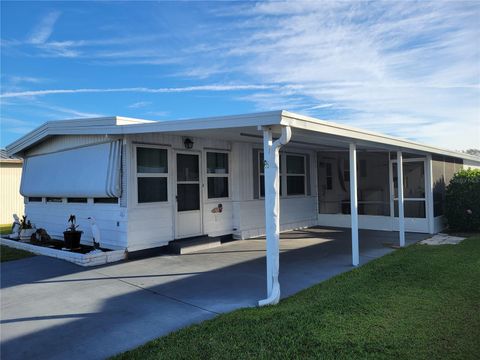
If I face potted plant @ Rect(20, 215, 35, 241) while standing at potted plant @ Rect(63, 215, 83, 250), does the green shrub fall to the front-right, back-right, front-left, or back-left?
back-right

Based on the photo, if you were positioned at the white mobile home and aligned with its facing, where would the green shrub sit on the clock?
The green shrub is roughly at 10 o'clock from the white mobile home.

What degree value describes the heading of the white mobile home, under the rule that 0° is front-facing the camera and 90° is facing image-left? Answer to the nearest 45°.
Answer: approximately 315°

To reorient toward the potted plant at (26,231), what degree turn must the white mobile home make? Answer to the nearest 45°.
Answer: approximately 135° to its right

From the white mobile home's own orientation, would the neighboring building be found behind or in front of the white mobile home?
behind
